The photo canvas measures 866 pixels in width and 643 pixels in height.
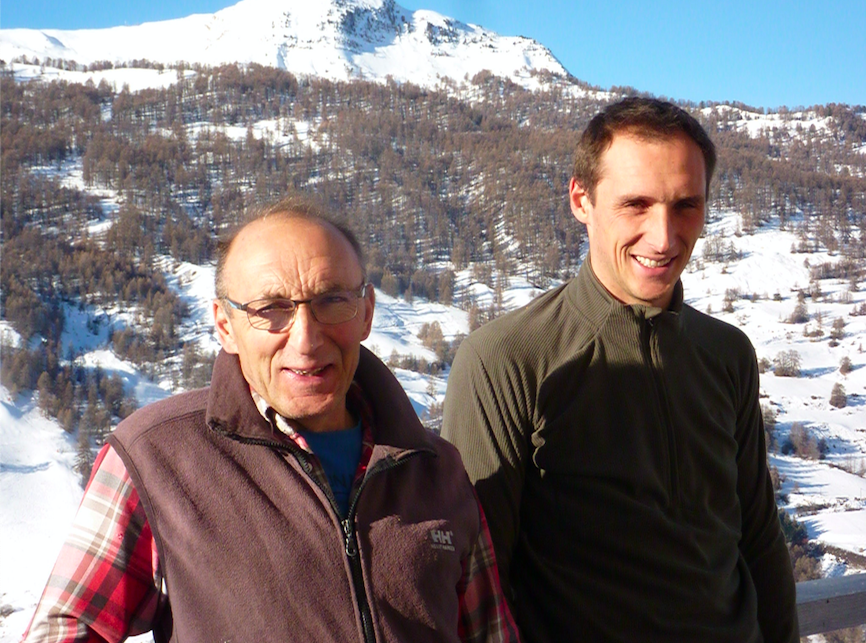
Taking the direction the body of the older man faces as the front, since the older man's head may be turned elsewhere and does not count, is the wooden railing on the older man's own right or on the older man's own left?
on the older man's own left

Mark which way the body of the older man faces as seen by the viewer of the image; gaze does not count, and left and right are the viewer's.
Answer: facing the viewer and to the right of the viewer
